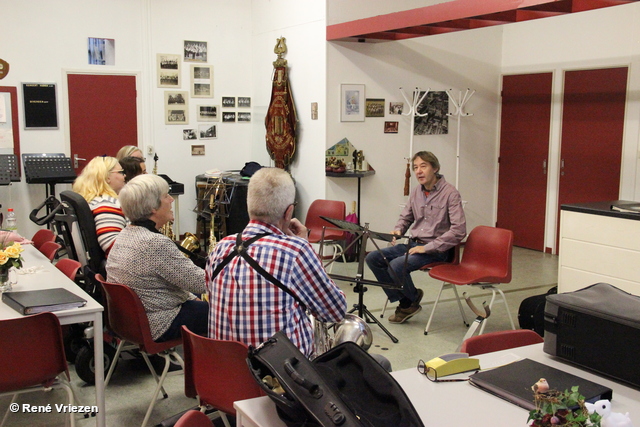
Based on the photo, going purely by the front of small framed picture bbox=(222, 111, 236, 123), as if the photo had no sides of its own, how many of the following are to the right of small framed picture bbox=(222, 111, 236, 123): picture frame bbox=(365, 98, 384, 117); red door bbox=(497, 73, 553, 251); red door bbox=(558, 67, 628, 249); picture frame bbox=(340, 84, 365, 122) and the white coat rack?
0

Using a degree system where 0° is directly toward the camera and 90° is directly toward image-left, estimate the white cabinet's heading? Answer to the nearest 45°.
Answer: approximately 45°

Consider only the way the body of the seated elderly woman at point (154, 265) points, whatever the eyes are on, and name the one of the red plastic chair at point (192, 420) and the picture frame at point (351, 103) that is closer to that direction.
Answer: the picture frame

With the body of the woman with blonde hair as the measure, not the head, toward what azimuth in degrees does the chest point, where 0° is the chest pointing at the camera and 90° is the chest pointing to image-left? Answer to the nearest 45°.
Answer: approximately 270°

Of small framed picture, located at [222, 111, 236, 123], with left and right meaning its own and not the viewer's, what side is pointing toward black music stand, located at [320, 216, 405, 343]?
front

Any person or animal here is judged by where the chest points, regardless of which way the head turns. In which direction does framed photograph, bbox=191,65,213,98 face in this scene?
toward the camera

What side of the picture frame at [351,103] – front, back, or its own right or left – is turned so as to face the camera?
front

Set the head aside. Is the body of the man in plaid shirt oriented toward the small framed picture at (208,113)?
no

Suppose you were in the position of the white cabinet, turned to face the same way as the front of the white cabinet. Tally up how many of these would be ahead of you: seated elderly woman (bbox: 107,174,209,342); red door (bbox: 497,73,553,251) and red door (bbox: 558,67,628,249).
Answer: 1

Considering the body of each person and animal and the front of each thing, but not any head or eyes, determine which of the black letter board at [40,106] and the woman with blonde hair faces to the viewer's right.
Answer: the woman with blonde hair

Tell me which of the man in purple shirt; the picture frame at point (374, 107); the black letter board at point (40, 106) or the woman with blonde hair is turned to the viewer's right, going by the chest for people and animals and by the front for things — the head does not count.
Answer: the woman with blonde hair

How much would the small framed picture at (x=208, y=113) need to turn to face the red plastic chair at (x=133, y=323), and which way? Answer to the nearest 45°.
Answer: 0° — it already faces it

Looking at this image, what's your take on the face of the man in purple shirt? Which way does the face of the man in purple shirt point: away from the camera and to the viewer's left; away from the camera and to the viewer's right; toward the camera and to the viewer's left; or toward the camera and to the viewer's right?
toward the camera and to the viewer's left

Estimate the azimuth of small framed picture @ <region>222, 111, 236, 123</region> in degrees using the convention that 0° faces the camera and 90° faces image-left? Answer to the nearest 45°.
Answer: approximately 0°

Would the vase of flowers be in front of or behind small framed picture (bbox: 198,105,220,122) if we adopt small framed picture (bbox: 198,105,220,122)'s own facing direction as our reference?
in front

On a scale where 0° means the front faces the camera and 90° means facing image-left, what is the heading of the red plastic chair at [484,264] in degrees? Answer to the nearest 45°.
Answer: approximately 45°

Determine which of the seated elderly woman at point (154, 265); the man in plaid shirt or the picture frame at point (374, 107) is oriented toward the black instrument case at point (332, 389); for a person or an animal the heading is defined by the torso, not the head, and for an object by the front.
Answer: the picture frame

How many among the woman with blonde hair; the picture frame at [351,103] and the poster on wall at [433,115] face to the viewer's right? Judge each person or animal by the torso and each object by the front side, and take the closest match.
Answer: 1

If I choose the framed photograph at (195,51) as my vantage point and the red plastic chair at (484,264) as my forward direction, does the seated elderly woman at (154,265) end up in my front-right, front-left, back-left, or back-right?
front-right

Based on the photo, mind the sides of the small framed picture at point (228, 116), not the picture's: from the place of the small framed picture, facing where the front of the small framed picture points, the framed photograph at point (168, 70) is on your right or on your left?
on your right

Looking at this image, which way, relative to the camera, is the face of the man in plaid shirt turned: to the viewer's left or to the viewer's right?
to the viewer's right
